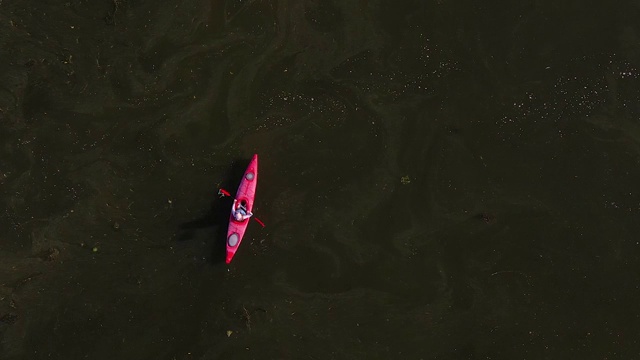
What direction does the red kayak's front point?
away from the camera
